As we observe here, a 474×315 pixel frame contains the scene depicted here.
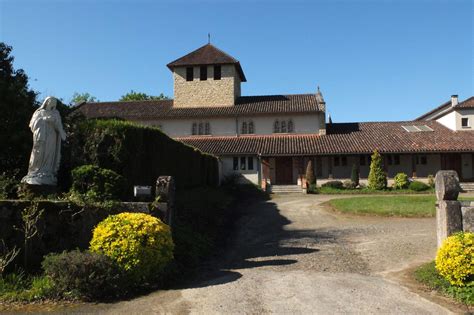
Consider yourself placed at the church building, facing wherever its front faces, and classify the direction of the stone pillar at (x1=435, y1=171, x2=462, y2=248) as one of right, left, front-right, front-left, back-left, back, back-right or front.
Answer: front

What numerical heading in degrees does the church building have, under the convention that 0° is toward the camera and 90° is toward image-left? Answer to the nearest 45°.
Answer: approximately 0°

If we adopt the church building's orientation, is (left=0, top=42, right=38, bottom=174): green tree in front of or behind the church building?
in front

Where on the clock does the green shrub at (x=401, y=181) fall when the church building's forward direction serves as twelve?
The green shrub is roughly at 10 o'clock from the church building.

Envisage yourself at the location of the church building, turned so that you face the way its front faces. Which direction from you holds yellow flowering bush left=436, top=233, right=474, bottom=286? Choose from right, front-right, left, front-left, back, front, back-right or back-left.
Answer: front

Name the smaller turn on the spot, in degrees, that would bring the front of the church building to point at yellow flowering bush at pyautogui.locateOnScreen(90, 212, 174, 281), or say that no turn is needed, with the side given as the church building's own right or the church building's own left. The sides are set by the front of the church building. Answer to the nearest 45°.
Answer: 0° — it already faces it

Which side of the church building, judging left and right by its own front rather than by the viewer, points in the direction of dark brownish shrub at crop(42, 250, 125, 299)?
front

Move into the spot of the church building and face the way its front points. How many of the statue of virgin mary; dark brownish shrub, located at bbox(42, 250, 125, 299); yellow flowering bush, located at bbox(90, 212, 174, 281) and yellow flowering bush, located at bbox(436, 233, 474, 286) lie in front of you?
4

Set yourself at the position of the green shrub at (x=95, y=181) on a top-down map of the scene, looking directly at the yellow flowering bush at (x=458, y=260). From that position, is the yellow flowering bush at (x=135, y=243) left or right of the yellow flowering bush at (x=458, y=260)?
right

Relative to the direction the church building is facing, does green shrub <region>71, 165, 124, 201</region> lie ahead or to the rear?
ahead

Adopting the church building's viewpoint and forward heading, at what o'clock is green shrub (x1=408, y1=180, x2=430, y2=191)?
The green shrub is roughly at 10 o'clock from the church building.

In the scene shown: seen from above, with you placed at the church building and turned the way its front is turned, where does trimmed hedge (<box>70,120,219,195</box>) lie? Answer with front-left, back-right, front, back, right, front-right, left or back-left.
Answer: front
